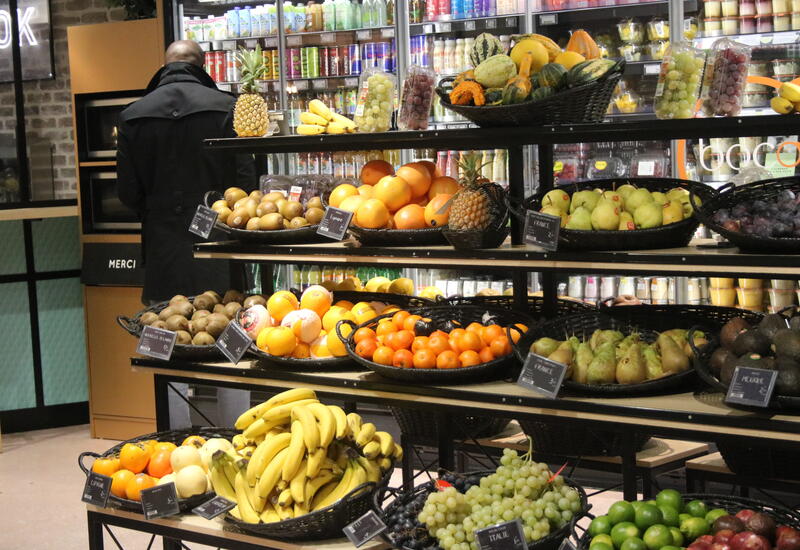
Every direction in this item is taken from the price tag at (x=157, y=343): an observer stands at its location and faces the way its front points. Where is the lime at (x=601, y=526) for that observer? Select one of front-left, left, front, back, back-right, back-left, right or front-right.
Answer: front-left

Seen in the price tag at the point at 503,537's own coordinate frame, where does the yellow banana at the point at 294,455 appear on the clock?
The yellow banana is roughly at 4 o'clock from the price tag.

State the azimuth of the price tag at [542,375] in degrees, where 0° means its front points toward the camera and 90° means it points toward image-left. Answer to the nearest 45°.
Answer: approximately 0°

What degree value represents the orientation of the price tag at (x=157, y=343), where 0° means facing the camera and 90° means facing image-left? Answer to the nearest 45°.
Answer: approximately 0°

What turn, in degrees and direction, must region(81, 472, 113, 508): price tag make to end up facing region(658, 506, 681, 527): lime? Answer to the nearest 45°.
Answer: approximately 45° to its left

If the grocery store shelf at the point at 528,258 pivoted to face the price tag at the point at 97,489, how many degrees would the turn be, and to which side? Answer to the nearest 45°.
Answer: approximately 90° to its right

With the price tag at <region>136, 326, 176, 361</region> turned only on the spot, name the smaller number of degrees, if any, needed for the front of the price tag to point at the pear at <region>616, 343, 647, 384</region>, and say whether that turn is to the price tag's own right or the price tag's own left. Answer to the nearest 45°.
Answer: approximately 45° to the price tag's own left
